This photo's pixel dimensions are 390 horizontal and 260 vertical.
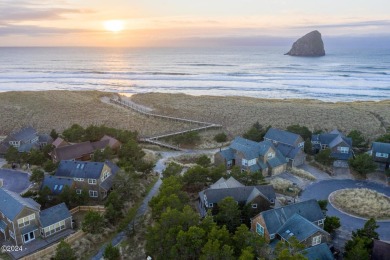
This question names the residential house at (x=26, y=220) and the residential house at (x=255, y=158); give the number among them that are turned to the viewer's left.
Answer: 0

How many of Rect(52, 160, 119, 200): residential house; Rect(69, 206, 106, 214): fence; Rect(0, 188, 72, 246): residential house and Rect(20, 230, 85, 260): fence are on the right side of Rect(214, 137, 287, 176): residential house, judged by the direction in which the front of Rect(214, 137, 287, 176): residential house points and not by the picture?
4

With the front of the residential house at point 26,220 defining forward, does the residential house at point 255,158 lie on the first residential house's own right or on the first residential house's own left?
on the first residential house's own left

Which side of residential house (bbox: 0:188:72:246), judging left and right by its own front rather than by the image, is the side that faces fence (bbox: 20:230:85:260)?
front

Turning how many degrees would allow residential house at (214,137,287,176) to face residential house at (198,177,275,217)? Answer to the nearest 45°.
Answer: approximately 45° to its right

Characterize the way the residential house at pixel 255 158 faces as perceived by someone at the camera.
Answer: facing the viewer and to the right of the viewer

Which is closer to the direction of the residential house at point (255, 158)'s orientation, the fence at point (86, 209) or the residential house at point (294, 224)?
the residential house

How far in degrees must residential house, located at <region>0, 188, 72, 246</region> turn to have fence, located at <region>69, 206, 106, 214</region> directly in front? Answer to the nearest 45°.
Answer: approximately 90° to its left

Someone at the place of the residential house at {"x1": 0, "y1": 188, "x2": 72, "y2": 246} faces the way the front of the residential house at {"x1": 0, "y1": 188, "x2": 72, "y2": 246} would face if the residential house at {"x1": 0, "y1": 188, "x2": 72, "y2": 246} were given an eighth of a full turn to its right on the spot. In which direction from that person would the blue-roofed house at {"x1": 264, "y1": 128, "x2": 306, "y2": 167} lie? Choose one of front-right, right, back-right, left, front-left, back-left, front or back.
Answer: left

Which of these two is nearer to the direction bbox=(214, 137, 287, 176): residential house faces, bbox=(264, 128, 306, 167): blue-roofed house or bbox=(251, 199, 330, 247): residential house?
the residential house

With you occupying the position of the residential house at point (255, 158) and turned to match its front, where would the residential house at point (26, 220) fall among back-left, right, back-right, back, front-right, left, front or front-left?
right

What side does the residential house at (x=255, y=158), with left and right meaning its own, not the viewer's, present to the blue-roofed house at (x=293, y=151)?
left

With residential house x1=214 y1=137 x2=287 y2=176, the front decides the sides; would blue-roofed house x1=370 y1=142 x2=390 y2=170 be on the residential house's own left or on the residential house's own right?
on the residential house's own left

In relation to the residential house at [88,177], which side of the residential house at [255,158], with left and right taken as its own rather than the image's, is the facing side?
right
